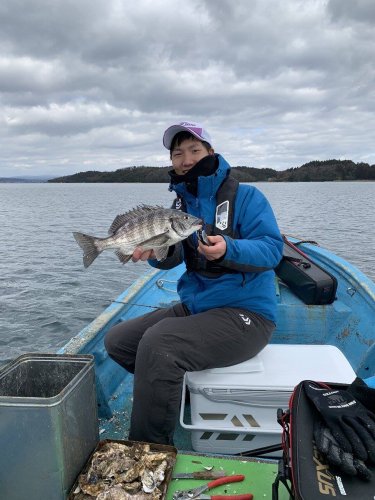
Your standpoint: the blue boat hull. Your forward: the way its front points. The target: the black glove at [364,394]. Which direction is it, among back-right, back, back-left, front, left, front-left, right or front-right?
back

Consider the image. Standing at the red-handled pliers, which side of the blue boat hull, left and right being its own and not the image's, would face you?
back

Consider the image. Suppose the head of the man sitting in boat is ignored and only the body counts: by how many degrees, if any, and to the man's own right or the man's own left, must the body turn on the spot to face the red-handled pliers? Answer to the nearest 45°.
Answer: approximately 45° to the man's own left

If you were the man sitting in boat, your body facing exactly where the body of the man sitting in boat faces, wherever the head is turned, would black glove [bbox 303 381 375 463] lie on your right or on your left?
on your left

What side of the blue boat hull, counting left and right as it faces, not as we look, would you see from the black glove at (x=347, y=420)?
back

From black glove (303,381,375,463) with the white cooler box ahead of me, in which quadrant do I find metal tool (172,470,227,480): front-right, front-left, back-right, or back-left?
front-left

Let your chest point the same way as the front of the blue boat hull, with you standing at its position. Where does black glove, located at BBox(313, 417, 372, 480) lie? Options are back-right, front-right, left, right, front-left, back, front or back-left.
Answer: back

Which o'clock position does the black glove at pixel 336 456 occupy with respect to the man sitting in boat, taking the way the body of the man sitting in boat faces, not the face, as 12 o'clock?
The black glove is roughly at 10 o'clock from the man sitting in boat.

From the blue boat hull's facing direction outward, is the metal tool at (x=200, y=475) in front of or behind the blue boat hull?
behind

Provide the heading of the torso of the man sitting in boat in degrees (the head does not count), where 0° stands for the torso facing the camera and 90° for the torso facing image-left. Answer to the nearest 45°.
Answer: approximately 45°

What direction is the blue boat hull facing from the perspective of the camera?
away from the camera

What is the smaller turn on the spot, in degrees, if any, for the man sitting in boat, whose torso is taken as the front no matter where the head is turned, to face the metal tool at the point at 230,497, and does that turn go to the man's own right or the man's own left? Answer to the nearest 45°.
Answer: approximately 45° to the man's own left
